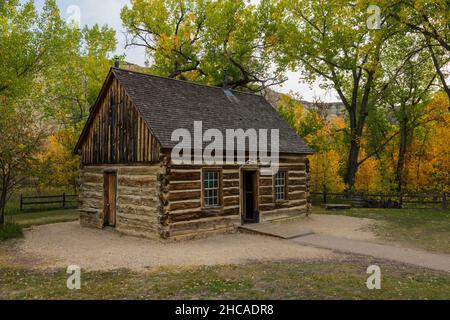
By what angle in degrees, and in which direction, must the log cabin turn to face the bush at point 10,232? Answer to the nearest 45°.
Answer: approximately 135° to its right

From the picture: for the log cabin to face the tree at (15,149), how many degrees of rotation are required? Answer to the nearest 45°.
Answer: approximately 135° to its right

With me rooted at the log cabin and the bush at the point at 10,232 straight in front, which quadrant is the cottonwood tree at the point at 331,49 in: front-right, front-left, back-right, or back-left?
back-right

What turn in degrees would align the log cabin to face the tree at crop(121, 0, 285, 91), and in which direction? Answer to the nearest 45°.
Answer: approximately 135° to its left

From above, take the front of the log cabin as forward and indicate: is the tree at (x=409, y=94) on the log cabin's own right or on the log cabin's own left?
on the log cabin's own left

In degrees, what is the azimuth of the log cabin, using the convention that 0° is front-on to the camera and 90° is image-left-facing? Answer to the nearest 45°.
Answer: approximately 315°

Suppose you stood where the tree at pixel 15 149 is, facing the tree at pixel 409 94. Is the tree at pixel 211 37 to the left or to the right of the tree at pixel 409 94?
left

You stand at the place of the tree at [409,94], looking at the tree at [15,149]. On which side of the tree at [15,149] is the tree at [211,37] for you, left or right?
right

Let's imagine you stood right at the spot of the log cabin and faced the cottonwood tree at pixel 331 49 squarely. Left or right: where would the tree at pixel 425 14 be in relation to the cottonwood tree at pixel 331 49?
right

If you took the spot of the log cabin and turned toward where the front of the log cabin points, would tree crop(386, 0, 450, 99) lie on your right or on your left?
on your left

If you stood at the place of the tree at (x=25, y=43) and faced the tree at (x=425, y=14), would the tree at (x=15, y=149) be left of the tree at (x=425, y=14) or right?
right

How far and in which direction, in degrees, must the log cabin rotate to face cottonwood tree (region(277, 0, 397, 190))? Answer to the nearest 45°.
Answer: approximately 90° to its left
